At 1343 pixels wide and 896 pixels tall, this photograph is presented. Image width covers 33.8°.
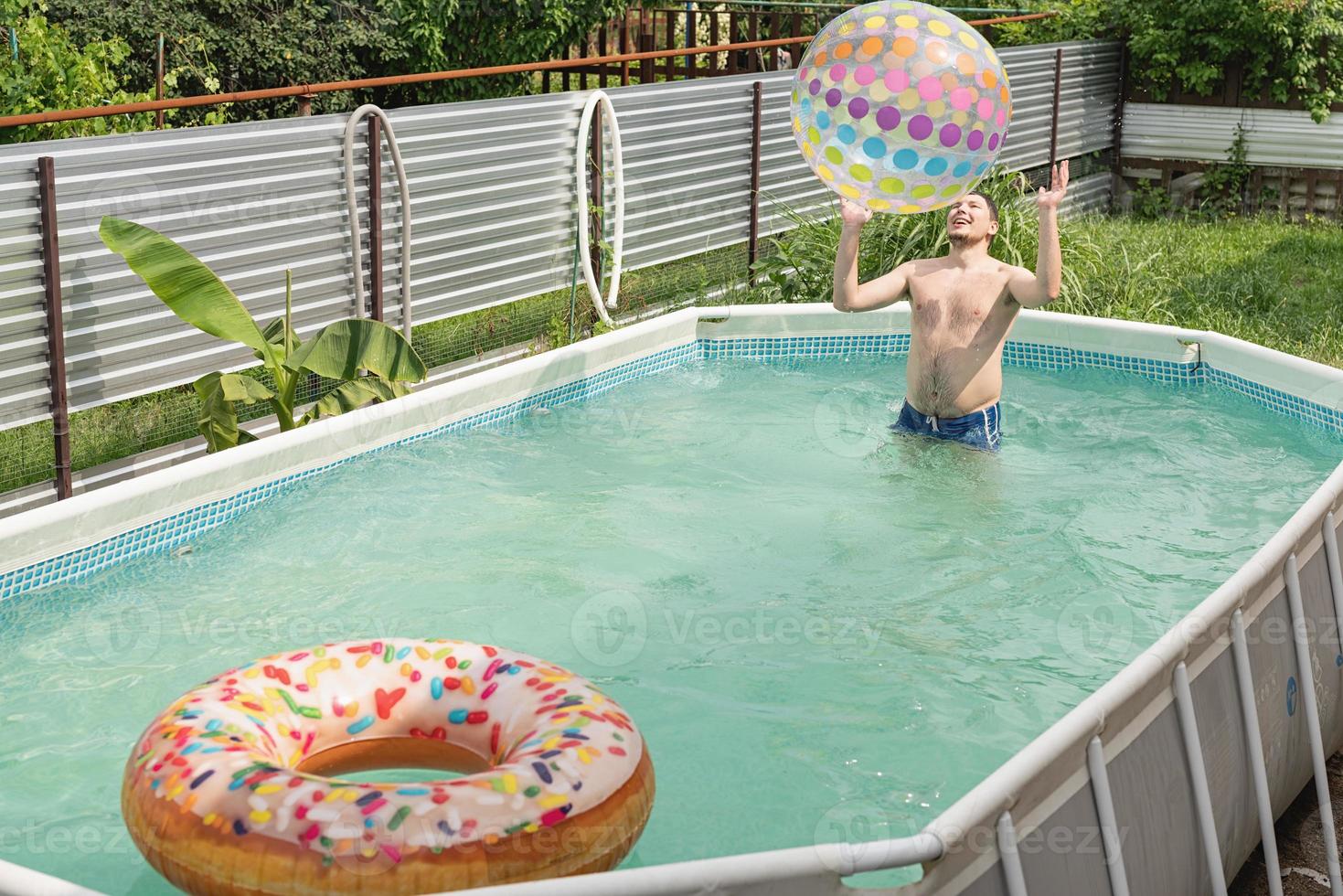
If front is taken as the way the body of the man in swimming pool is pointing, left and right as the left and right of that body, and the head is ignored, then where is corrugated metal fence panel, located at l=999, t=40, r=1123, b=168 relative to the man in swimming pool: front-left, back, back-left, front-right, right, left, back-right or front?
back-right

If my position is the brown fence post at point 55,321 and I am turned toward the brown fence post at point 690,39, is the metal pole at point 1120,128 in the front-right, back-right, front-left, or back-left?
front-right

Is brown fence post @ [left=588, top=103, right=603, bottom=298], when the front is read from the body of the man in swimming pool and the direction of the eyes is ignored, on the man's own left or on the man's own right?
on the man's own right

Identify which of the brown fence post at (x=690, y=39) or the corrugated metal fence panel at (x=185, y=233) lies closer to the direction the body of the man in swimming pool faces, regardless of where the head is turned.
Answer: the corrugated metal fence panel

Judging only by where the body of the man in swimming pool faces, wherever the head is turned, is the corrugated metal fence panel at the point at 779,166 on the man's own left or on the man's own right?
on the man's own right

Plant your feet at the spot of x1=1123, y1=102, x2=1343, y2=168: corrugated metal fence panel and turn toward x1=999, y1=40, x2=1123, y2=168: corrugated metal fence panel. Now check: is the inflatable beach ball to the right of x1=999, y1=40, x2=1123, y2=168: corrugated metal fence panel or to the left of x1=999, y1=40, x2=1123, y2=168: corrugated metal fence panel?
left

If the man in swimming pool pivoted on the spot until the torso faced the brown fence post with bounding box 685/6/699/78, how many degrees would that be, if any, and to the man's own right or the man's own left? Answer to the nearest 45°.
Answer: approximately 135° to the man's own right

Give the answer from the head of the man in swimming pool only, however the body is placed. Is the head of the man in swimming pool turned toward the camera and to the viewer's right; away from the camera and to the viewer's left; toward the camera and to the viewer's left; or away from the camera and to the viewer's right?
toward the camera and to the viewer's left

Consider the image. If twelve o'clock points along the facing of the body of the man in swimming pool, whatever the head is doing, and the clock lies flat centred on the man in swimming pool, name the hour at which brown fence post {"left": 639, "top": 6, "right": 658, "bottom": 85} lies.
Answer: The brown fence post is roughly at 4 o'clock from the man in swimming pool.

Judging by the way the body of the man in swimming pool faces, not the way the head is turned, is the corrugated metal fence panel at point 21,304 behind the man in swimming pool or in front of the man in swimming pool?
in front

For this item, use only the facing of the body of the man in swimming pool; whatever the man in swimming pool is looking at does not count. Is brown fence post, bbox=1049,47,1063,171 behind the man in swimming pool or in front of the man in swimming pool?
behind

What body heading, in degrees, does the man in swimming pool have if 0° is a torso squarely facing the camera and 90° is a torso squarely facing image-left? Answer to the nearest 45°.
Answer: approximately 45°

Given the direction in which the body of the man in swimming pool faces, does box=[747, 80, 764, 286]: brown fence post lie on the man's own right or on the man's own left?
on the man's own right
